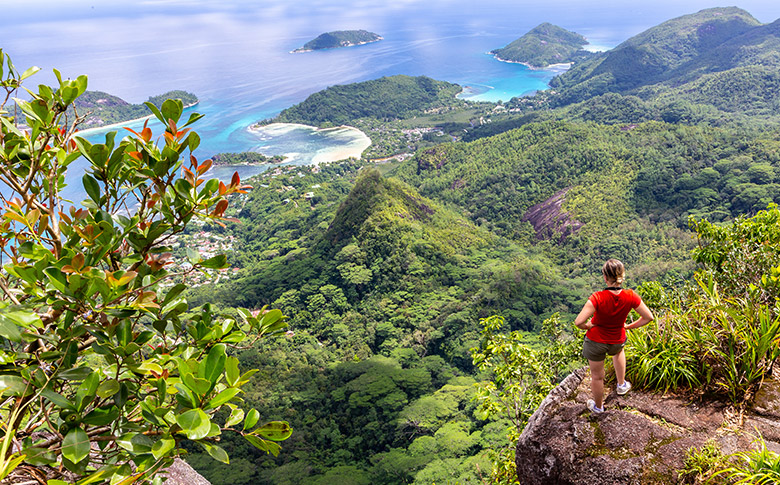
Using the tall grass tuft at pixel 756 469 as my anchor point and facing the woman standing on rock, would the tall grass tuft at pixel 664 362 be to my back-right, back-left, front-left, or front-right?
front-right

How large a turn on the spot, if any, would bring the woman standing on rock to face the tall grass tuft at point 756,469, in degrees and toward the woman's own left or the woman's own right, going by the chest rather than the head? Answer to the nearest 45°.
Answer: approximately 135° to the woman's own right

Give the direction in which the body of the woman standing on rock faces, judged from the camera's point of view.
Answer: away from the camera
